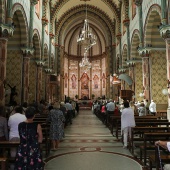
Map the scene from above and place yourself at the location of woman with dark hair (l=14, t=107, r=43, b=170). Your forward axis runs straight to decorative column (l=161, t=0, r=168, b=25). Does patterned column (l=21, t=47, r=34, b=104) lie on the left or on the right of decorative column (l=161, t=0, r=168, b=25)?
left

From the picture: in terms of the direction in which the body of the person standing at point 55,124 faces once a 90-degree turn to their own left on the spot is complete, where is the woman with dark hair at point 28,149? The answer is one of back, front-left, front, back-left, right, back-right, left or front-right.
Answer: left

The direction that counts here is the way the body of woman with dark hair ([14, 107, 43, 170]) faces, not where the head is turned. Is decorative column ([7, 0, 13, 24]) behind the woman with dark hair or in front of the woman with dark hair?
in front

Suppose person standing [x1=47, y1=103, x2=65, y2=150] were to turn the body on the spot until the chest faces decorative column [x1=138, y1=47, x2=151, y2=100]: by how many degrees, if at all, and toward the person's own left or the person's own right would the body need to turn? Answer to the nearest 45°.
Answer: approximately 45° to the person's own right

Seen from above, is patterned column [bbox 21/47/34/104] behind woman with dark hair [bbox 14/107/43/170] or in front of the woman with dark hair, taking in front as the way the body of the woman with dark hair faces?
in front

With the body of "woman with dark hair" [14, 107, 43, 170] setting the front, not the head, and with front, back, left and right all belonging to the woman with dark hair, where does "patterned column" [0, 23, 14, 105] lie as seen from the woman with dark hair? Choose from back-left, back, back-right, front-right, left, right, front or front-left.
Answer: front

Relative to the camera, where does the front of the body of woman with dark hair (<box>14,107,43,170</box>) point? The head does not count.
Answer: away from the camera

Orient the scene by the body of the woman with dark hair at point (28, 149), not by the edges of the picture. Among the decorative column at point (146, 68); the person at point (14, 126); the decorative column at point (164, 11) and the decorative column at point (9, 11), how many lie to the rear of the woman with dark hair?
0

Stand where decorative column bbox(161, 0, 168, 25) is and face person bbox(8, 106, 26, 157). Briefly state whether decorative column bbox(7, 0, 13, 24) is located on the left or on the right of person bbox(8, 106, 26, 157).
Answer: right

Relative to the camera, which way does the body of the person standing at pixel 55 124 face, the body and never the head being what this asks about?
away from the camera

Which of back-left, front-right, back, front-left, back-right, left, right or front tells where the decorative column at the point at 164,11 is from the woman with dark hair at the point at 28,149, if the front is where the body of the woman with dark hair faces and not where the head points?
front-right

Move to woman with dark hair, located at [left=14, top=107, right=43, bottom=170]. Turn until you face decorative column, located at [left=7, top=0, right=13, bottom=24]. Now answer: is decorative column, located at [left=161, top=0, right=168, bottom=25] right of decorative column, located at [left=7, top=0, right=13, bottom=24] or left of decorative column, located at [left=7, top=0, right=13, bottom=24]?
right
